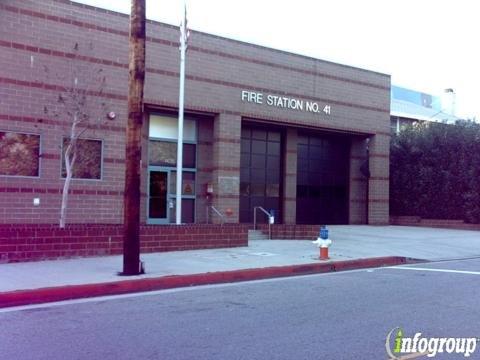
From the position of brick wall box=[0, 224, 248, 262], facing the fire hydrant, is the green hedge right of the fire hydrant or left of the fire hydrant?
left

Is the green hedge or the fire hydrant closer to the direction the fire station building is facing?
the fire hydrant

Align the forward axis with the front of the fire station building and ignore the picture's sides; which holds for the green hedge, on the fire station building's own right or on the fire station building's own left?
on the fire station building's own left

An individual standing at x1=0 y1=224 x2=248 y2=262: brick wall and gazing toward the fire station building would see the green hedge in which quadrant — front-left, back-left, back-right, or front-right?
front-right

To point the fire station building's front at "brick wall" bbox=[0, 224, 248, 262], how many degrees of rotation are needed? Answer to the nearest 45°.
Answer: approximately 45° to its right

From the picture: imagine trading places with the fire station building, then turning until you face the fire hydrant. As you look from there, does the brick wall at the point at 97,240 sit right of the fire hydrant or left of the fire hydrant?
right

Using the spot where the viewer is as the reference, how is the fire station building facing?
facing the viewer and to the right of the viewer

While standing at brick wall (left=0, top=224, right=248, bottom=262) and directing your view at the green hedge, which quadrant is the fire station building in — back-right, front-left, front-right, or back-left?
front-left
